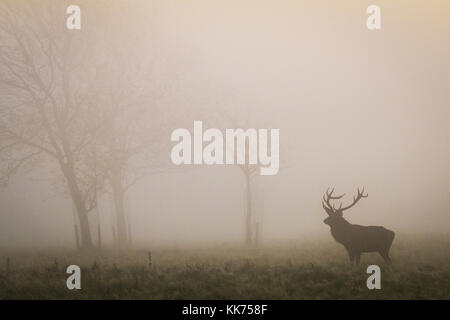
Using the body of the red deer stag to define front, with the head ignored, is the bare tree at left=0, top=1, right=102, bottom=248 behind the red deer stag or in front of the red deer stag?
in front

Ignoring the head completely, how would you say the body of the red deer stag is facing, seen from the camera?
to the viewer's left
